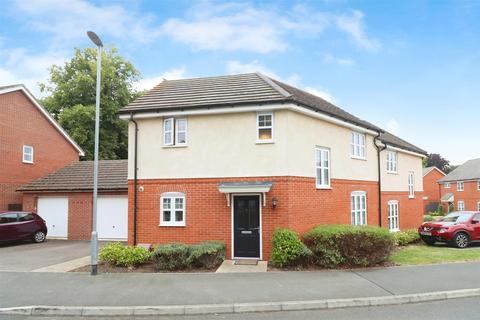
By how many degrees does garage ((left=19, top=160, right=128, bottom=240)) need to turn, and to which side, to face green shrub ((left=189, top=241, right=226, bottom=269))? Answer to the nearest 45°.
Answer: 0° — it already faces it

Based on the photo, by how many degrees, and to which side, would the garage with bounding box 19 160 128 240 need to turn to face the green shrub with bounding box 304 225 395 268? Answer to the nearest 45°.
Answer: approximately 45° to its left

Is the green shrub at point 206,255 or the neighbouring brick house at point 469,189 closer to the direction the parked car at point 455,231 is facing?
the green shrub

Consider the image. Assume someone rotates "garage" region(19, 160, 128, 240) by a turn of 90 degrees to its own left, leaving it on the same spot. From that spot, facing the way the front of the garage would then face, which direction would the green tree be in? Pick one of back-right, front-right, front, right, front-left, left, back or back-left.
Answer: left

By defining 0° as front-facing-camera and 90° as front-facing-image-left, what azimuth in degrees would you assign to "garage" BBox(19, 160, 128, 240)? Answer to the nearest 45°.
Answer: approximately 0°

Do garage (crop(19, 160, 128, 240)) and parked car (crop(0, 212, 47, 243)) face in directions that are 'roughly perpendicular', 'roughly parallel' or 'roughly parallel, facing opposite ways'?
roughly perpendicular

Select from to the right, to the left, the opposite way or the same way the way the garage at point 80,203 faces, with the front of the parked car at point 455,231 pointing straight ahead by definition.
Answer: to the left

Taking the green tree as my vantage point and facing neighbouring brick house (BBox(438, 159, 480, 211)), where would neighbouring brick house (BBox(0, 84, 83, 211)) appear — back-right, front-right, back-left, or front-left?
back-right

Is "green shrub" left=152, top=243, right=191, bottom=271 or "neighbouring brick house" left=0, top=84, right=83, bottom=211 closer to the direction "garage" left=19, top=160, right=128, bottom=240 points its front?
the green shrub
